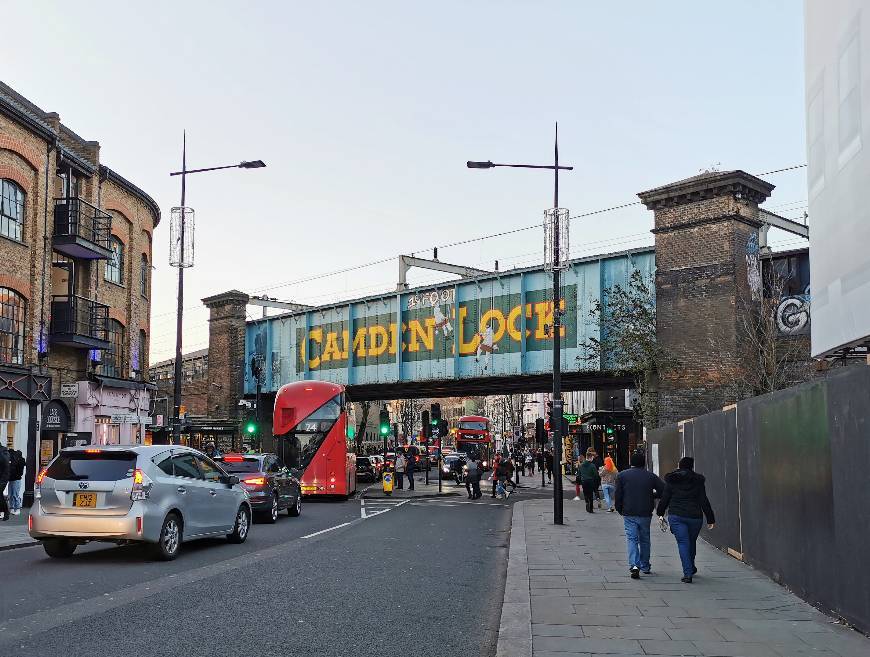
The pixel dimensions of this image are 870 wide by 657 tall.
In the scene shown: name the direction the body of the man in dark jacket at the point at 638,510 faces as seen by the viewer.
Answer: away from the camera

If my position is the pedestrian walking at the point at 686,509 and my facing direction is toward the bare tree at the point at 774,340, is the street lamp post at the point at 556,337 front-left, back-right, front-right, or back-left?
front-left

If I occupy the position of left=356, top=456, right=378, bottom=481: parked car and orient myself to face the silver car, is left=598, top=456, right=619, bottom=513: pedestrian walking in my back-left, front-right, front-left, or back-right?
front-left

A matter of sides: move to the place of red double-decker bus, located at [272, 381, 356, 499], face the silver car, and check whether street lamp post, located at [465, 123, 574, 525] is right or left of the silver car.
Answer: left

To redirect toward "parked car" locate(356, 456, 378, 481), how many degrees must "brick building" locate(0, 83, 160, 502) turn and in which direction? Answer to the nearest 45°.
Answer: approximately 90° to its left

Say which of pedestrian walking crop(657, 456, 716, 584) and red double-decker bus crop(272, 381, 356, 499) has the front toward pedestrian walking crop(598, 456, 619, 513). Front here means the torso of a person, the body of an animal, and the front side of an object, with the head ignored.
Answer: pedestrian walking crop(657, 456, 716, 584)

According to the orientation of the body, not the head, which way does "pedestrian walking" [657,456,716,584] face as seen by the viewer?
away from the camera

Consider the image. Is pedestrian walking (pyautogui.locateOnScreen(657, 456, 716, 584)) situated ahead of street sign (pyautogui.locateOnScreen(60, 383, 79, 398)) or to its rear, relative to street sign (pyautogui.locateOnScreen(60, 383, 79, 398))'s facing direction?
ahead

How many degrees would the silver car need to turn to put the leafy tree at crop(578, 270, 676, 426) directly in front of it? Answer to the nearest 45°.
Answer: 0° — it already faces it

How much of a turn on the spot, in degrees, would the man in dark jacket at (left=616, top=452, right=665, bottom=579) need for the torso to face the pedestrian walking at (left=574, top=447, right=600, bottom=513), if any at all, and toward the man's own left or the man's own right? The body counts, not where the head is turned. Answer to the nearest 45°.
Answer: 0° — they already face them

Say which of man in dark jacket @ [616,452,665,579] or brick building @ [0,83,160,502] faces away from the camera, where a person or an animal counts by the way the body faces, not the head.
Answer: the man in dark jacket
